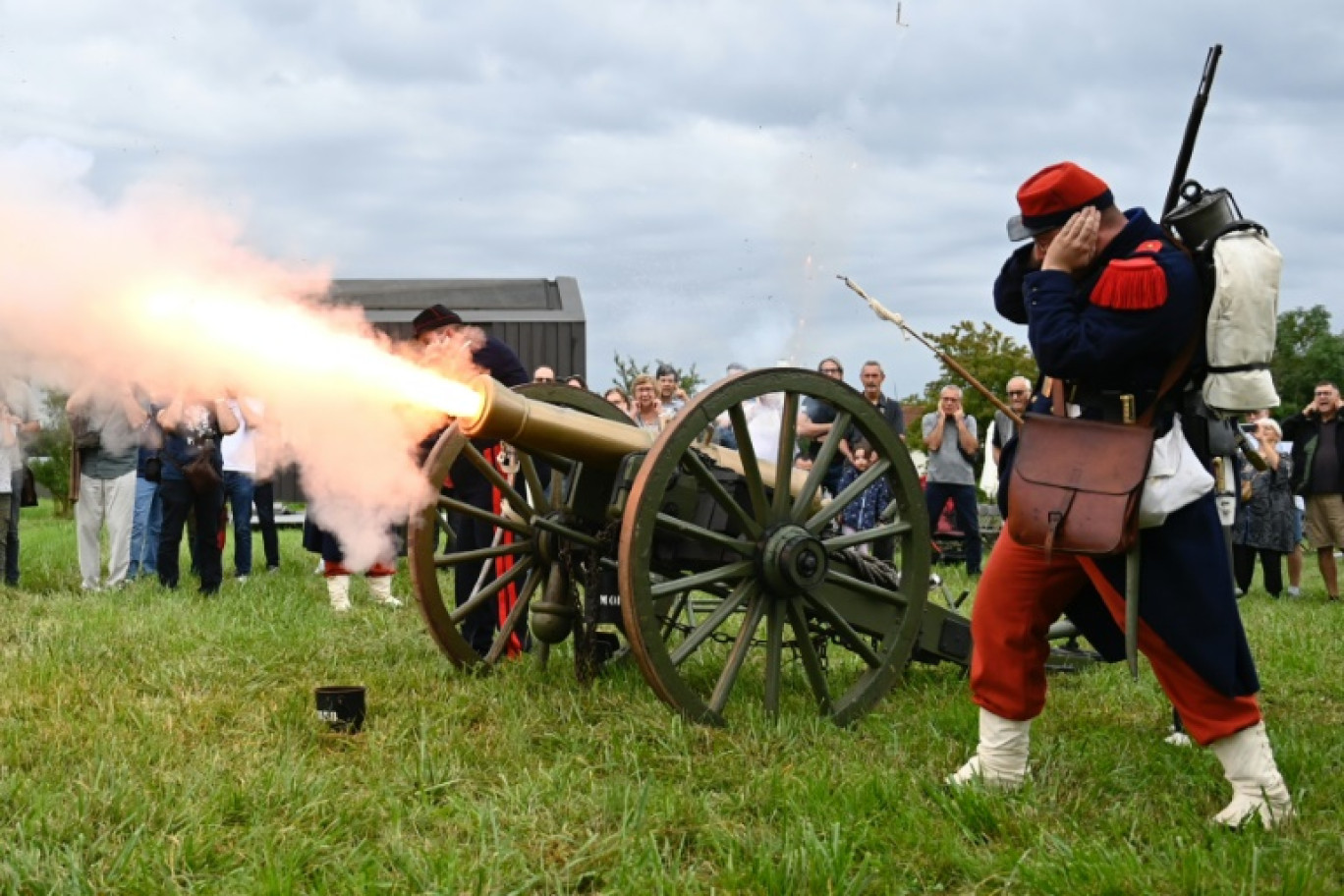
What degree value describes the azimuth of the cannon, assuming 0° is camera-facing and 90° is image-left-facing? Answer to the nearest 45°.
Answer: approximately 45°

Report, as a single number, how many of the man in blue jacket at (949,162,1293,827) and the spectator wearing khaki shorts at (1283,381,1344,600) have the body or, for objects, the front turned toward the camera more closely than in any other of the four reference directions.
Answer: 1

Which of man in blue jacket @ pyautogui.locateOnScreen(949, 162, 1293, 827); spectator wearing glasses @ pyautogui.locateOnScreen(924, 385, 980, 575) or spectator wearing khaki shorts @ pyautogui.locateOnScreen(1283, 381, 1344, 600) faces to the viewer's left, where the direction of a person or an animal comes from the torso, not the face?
the man in blue jacket

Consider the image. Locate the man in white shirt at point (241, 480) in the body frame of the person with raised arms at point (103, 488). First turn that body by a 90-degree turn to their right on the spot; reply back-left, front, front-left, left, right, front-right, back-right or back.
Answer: back-right

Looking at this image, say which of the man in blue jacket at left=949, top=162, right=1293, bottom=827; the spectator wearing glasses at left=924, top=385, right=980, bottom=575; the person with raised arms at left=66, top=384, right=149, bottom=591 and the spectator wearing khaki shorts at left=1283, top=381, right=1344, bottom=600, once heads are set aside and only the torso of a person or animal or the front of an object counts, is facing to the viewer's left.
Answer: the man in blue jacket

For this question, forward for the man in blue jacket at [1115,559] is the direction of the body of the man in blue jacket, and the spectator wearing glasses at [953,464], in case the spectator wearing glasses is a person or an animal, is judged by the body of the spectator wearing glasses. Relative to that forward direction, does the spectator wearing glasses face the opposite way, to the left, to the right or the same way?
to the left

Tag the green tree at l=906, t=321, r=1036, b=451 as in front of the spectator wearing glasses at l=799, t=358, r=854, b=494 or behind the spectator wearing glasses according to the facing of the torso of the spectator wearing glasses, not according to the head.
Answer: behind

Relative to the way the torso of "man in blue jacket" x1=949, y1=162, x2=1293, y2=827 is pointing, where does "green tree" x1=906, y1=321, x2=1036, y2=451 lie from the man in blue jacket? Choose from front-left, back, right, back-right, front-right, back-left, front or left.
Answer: right

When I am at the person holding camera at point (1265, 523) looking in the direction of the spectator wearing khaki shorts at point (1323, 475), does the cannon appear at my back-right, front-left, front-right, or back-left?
back-right

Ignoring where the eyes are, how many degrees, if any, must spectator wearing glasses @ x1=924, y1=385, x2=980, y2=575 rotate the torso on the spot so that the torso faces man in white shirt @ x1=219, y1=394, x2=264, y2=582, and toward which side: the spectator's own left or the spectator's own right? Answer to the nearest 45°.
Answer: approximately 90° to the spectator's own right

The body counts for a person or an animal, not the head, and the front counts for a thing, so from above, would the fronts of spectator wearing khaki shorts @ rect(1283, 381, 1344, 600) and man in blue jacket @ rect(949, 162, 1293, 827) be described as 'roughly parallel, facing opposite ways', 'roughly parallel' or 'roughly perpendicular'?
roughly perpendicular
